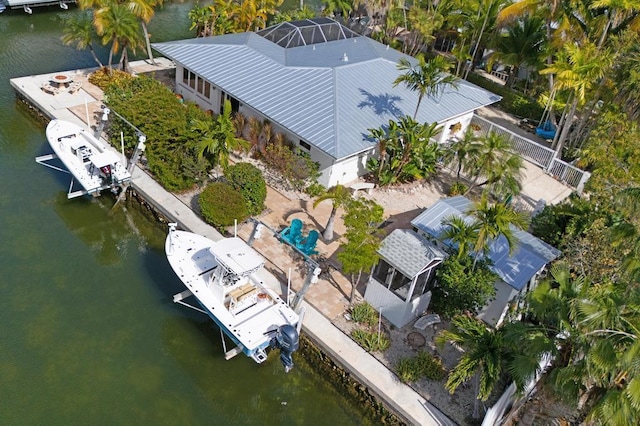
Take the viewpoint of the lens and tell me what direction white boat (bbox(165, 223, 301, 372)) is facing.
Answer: facing away from the viewer and to the left of the viewer

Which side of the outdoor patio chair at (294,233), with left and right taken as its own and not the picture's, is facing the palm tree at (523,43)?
back

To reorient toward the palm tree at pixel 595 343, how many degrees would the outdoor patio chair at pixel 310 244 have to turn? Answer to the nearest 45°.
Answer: approximately 90° to its left

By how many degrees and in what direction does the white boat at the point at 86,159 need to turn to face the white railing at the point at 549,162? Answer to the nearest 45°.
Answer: approximately 135° to its right

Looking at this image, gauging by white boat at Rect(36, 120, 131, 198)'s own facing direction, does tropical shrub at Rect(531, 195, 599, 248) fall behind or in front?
behind

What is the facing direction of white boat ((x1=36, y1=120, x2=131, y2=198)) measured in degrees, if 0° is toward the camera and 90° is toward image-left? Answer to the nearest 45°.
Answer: approximately 135°

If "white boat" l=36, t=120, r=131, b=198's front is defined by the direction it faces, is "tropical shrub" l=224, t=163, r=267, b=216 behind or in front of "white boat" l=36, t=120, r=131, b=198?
behind

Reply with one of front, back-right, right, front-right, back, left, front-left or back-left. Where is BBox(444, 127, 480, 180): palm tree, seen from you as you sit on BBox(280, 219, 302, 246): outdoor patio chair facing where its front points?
back

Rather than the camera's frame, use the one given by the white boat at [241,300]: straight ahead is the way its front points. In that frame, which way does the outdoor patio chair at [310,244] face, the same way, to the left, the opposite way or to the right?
to the left

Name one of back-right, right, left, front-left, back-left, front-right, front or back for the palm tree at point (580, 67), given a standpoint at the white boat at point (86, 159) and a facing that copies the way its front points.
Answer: back-right

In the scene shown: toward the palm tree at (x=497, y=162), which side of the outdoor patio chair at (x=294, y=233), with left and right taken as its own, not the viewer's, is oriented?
back

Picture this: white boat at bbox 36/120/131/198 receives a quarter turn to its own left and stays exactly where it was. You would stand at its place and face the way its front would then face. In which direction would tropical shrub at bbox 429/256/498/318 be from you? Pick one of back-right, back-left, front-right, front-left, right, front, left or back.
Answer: left

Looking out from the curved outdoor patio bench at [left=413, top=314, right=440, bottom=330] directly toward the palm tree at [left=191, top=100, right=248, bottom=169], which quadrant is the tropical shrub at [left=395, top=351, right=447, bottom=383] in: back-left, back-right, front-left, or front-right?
back-left

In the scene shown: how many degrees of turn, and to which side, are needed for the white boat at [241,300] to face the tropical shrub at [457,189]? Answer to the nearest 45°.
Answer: approximately 90° to its right
